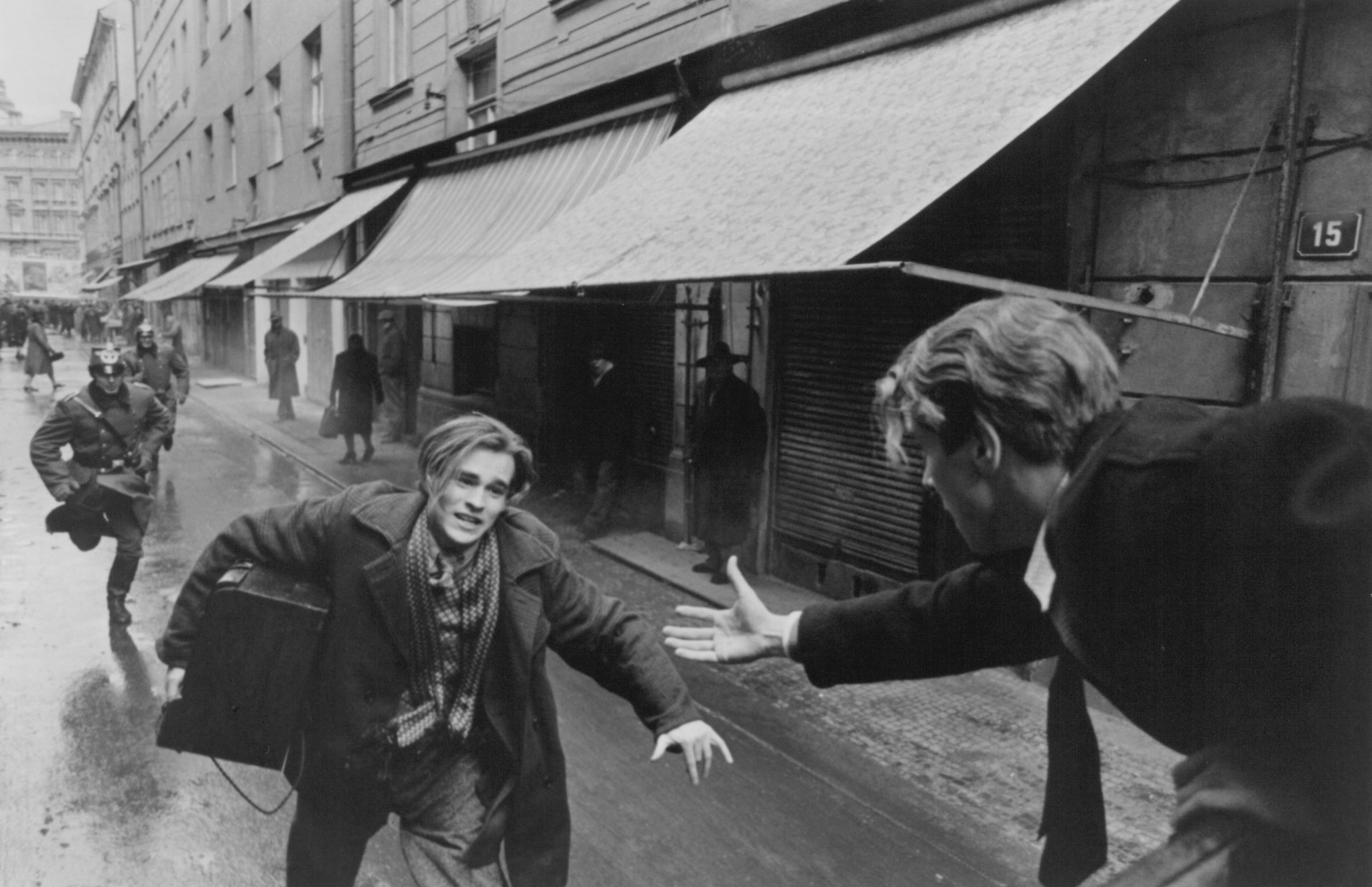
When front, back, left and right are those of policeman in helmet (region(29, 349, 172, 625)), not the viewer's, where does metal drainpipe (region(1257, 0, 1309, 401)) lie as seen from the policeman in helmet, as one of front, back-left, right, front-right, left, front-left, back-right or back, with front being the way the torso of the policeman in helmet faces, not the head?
front-left

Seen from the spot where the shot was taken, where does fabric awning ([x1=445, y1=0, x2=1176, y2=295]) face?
facing the viewer and to the left of the viewer

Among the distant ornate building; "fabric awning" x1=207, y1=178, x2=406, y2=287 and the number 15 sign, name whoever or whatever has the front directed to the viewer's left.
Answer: the fabric awning

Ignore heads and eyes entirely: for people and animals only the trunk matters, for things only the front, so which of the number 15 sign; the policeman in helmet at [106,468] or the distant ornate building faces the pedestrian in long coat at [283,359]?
the distant ornate building

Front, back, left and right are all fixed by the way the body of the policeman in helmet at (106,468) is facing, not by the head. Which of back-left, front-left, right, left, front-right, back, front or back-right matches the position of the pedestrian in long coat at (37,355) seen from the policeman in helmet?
back

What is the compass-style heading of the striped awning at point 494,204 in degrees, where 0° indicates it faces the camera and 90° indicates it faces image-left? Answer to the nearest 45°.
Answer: approximately 45°

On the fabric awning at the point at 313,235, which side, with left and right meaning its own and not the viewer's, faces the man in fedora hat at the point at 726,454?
left

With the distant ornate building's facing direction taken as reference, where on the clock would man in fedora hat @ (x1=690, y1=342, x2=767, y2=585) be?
The man in fedora hat is roughly at 12 o'clock from the distant ornate building.

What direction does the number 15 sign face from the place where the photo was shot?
facing the viewer

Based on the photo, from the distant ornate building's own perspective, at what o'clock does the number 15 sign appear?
The number 15 sign is roughly at 12 o'clock from the distant ornate building.

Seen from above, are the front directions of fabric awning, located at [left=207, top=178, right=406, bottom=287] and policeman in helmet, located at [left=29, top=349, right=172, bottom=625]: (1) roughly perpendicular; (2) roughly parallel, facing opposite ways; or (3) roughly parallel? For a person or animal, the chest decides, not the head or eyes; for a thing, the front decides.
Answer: roughly perpendicular

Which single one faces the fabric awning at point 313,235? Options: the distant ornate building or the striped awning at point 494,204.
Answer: the distant ornate building

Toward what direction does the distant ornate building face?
toward the camera

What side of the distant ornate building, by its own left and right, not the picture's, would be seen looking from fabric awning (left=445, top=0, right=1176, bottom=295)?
front

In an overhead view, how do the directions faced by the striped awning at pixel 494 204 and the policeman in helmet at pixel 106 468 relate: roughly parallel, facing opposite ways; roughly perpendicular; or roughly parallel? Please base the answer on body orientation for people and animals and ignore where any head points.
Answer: roughly perpendicular

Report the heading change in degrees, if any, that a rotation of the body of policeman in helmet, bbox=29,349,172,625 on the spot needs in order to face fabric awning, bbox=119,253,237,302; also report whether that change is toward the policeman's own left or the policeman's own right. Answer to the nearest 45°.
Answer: approximately 180°

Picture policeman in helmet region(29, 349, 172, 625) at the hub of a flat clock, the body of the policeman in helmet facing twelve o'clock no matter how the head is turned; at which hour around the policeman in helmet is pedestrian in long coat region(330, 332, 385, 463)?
The pedestrian in long coat is roughly at 7 o'clock from the policeman in helmet.

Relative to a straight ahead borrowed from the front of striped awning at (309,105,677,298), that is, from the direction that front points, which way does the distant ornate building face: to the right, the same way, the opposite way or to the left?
to the left

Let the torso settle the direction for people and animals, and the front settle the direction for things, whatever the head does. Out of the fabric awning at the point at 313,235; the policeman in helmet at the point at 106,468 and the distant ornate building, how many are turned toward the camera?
2

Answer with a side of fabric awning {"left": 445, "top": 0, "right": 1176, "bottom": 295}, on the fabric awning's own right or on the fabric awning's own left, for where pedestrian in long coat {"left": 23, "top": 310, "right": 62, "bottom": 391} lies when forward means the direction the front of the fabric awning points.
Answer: on the fabric awning's own right
